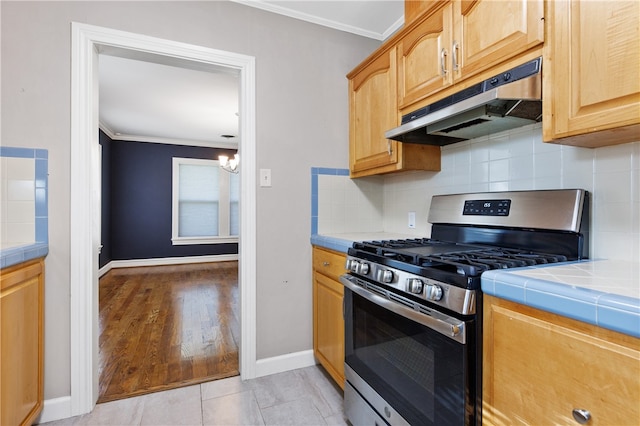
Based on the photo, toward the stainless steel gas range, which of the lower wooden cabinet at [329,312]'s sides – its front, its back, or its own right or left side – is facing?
left

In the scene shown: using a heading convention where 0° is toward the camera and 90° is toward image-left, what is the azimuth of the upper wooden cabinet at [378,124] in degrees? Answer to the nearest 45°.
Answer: approximately 45°

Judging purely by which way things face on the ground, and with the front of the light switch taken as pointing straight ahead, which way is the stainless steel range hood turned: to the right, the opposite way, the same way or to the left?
to the right

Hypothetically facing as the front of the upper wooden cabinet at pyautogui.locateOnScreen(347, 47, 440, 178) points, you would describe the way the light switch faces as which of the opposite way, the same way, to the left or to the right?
to the left

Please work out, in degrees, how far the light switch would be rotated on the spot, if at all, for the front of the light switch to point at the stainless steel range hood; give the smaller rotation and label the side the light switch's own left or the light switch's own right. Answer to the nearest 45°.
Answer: approximately 45° to the light switch's own left
